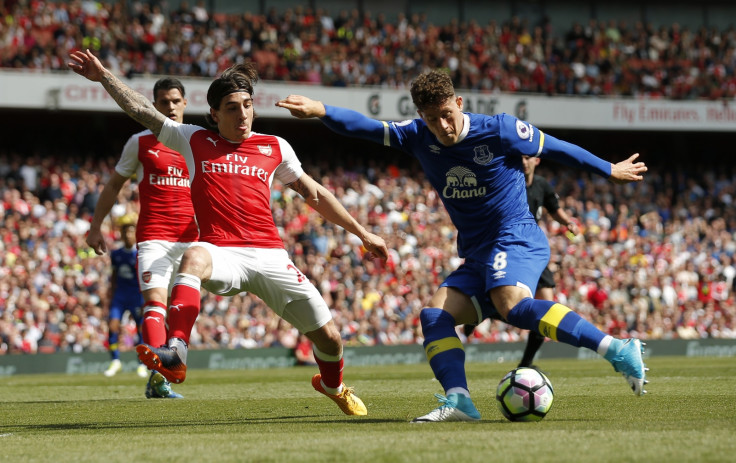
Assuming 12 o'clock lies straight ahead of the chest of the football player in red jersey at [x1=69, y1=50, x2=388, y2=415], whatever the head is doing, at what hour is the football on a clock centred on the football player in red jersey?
The football is roughly at 10 o'clock from the football player in red jersey.

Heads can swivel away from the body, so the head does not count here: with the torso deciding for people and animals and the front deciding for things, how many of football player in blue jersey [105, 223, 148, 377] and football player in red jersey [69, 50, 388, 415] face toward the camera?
2

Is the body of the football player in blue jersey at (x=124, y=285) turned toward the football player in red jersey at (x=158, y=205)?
yes

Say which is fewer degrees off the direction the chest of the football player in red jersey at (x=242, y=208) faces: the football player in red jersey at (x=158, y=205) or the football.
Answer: the football

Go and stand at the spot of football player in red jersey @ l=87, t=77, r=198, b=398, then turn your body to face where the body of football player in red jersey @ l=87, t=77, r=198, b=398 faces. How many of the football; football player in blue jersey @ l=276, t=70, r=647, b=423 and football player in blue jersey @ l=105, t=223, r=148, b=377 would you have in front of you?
2

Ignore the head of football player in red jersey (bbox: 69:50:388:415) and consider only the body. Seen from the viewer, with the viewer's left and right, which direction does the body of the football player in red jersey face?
facing the viewer

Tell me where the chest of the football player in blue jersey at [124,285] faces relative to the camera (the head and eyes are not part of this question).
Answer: toward the camera

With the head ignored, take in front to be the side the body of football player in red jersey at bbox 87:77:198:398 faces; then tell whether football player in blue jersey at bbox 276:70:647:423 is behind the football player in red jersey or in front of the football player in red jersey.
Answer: in front

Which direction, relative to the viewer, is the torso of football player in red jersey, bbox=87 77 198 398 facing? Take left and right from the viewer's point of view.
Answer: facing the viewer and to the right of the viewer

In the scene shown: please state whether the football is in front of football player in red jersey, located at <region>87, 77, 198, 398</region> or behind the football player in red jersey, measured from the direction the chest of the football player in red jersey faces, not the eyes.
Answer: in front

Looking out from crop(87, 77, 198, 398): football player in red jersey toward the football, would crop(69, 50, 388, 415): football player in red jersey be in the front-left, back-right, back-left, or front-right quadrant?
front-right
